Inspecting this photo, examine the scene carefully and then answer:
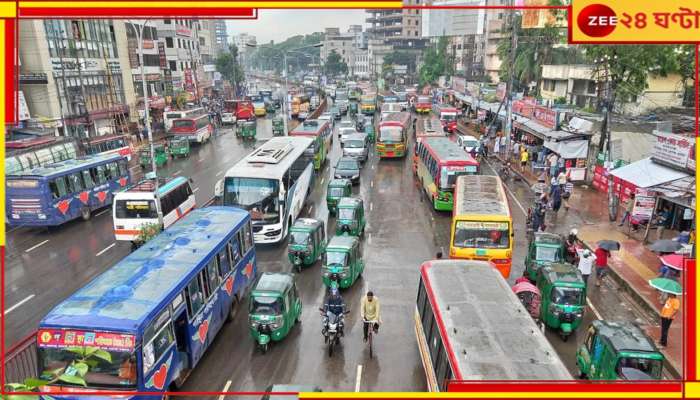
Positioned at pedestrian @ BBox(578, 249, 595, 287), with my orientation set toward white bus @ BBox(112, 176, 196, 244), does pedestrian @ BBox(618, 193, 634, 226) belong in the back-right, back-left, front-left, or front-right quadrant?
back-right

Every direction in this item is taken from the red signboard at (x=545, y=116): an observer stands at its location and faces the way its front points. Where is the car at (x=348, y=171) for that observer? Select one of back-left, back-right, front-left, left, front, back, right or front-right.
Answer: front

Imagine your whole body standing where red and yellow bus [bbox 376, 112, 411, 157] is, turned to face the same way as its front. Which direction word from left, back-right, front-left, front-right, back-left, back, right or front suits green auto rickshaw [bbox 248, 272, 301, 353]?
front

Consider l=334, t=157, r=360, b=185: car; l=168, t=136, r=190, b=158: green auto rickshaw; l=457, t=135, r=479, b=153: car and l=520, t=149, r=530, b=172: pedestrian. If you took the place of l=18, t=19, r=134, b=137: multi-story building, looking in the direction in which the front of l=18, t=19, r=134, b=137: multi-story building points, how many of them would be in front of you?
4

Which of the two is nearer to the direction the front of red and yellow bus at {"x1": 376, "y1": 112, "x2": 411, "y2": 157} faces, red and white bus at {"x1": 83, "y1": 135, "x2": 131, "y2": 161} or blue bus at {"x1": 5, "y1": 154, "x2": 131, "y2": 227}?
the blue bus
